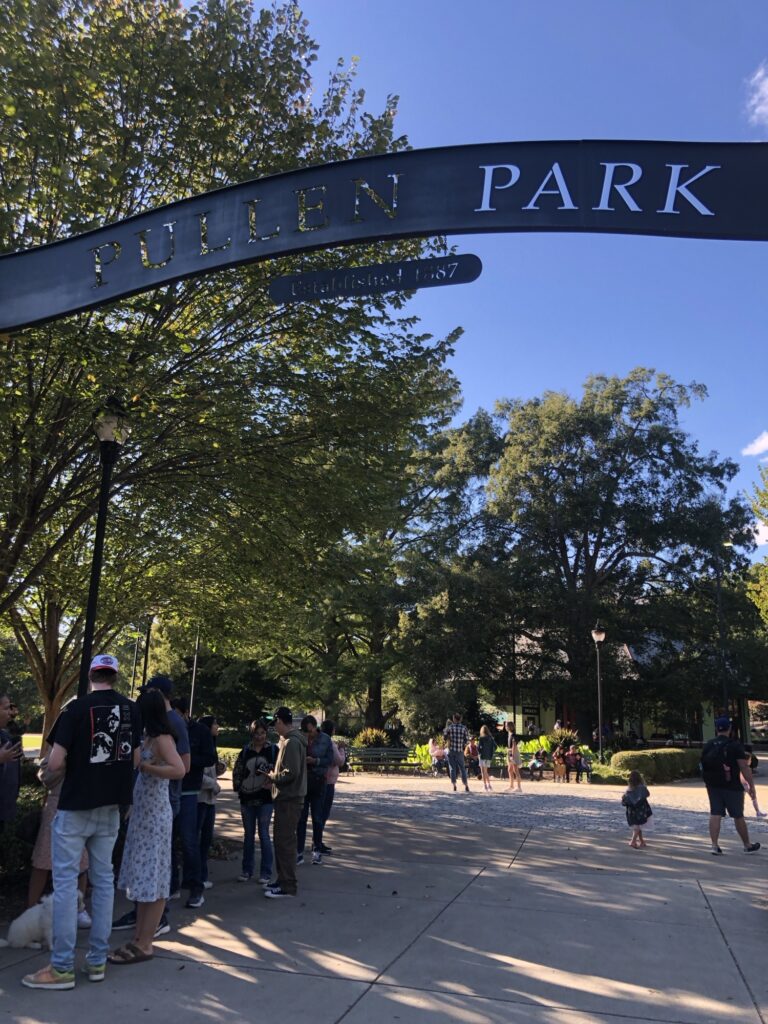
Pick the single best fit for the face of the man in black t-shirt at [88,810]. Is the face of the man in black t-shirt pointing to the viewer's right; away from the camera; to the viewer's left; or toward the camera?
away from the camera

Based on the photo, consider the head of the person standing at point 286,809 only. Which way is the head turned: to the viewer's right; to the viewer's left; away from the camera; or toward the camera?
to the viewer's left

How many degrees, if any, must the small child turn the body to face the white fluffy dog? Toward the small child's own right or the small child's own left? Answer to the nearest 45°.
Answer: approximately 135° to the small child's own left

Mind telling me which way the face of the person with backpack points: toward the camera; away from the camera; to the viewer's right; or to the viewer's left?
away from the camera

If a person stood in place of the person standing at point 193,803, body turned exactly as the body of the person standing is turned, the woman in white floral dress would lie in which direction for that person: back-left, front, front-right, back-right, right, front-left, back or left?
left

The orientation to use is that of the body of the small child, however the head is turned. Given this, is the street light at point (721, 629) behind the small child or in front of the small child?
in front

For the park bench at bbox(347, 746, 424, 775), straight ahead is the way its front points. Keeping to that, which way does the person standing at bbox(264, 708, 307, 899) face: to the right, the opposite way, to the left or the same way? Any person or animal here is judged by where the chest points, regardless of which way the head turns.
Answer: to the right

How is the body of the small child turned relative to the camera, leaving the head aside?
away from the camera

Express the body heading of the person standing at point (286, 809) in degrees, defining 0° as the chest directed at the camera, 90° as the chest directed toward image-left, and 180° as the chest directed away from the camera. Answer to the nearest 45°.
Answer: approximately 90°

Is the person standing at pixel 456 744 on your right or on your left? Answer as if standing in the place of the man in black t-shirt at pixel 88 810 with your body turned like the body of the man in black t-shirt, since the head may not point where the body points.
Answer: on your right
